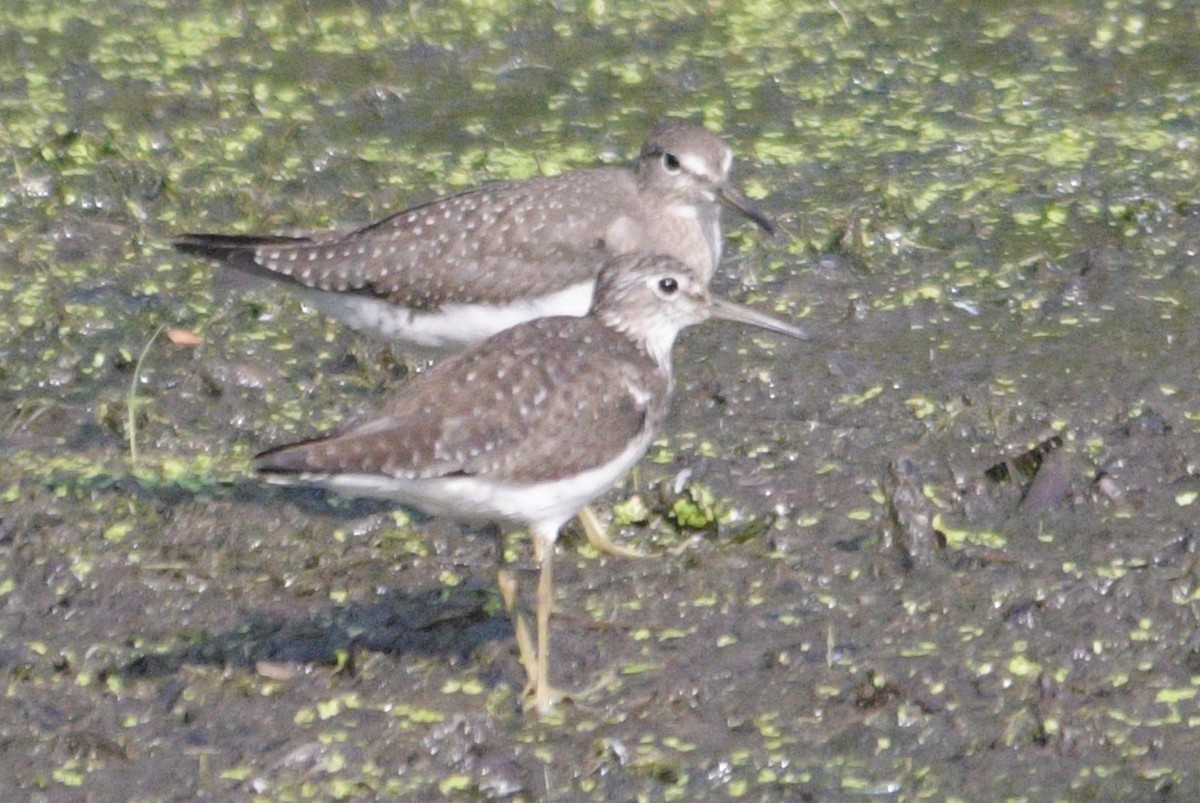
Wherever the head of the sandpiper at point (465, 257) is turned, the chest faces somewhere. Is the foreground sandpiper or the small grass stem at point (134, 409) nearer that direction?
the foreground sandpiper

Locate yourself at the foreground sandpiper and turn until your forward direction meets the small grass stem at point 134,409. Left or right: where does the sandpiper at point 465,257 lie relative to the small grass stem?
right

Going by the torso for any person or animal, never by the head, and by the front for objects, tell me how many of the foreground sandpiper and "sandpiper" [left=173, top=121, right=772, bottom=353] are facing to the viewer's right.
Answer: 2

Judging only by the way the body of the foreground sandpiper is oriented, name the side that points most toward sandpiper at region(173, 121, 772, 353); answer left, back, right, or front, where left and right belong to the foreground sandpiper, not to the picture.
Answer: left

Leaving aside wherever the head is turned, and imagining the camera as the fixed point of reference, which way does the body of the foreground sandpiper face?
to the viewer's right

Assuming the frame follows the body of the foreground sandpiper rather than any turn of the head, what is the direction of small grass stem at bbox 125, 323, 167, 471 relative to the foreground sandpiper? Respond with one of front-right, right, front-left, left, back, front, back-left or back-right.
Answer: back-left

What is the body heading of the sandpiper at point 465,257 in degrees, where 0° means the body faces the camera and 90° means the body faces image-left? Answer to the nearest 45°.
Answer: approximately 270°

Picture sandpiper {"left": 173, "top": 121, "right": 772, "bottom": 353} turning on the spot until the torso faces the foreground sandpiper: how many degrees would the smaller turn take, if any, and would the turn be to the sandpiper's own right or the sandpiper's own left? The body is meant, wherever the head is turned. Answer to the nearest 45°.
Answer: approximately 90° to the sandpiper's own right
